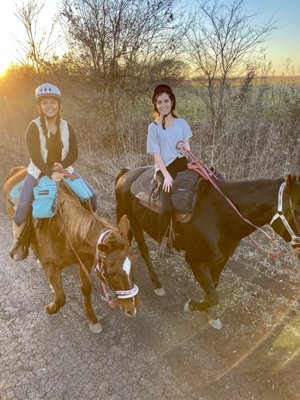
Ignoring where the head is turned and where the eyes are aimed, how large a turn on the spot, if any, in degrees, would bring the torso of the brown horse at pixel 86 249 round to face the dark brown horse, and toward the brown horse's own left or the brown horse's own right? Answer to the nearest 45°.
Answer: approximately 45° to the brown horse's own left

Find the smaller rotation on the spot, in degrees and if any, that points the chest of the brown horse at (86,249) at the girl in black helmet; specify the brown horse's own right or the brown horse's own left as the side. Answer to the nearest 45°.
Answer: approximately 90° to the brown horse's own left

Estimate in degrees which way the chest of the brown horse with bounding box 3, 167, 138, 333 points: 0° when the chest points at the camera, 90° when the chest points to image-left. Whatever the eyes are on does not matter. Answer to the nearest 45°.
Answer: approximately 315°
